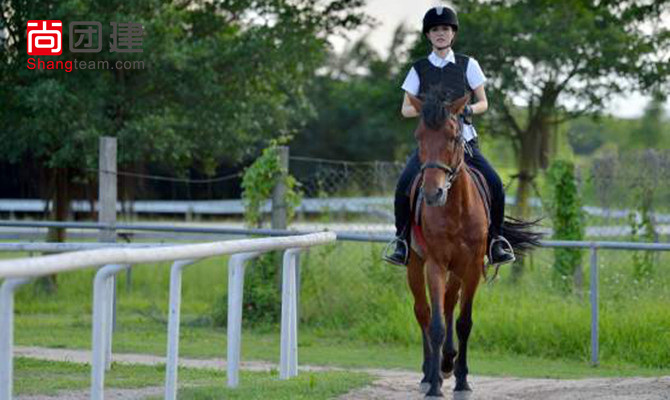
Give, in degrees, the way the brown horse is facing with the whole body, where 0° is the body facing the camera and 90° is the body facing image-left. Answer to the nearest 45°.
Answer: approximately 0°

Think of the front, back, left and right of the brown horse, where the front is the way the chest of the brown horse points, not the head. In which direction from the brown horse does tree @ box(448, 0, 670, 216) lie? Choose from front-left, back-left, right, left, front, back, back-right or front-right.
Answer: back

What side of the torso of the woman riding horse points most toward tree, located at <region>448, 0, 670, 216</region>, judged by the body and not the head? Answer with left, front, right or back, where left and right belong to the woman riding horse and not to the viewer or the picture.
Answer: back

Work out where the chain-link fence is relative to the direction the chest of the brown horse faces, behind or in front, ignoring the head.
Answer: behind

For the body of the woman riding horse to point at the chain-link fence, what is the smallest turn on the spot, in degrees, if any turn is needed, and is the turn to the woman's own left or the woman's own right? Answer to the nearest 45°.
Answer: approximately 180°
